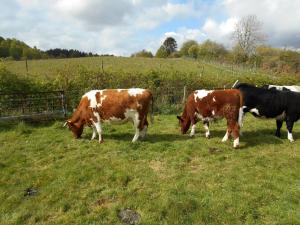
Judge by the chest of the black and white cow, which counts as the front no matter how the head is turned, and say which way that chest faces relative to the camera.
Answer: to the viewer's left

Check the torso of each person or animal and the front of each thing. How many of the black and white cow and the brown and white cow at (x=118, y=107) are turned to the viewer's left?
2

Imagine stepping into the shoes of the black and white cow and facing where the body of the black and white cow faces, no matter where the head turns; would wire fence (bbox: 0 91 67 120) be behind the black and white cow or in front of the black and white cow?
in front

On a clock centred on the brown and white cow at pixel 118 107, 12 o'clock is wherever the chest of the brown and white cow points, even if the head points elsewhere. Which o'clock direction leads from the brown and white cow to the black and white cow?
The black and white cow is roughly at 6 o'clock from the brown and white cow.

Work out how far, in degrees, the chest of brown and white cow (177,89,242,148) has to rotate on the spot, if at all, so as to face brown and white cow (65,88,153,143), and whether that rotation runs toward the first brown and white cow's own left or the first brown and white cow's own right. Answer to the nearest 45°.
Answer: approximately 45° to the first brown and white cow's own left

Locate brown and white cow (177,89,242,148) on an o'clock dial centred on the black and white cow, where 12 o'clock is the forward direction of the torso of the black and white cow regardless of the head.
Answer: The brown and white cow is roughly at 11 o'clock from the black and white cow.

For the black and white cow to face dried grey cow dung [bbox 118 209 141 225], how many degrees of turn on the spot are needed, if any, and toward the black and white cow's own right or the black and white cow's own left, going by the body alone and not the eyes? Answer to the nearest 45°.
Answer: approximately 90° to the black and white cow's own left

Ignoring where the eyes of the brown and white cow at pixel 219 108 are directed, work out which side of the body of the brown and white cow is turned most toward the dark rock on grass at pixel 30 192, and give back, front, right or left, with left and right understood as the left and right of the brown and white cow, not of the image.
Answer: left

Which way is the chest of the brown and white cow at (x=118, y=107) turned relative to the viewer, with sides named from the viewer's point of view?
facing to the left of the viewer
